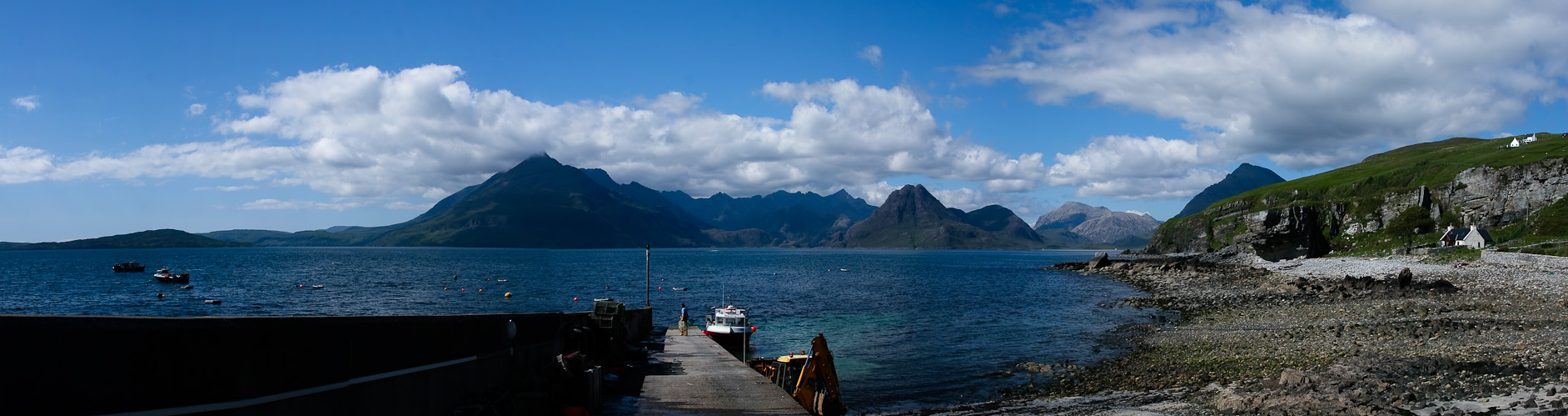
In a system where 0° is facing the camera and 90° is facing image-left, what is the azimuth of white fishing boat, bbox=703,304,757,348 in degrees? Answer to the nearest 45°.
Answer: approximately 0°
